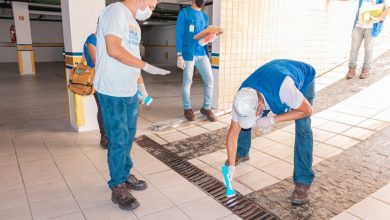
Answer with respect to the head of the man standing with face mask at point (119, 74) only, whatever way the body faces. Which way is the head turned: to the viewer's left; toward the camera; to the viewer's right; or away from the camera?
to the viewer's right

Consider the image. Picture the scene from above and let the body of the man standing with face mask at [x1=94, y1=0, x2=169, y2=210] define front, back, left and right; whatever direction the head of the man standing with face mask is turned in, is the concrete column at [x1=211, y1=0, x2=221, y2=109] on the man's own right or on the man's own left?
on the man's own left

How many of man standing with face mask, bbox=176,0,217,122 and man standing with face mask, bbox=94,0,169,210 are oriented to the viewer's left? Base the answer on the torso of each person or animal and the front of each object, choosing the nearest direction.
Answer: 0

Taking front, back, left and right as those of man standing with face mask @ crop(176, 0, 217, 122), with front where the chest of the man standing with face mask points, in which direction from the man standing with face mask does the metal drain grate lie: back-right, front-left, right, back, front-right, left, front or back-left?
front-right

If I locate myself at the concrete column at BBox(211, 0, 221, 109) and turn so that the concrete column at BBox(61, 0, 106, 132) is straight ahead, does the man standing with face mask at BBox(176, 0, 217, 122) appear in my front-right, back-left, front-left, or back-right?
front-left

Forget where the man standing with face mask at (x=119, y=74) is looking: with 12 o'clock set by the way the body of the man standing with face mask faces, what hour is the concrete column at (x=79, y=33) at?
The concrete column is roughly at 7 o'clock from the man standing with face mask.

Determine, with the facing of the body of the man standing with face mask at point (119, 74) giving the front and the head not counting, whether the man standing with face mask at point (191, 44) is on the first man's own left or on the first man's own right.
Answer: on the first man's own left

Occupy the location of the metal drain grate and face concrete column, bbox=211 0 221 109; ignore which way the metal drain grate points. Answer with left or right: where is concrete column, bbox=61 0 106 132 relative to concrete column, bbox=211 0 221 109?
left

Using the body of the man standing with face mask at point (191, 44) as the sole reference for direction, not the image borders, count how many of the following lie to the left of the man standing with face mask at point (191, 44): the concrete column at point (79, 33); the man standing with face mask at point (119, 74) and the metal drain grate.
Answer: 0

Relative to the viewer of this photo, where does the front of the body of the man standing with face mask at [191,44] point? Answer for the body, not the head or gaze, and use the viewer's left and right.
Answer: facing the viewer and to the right of the viewer

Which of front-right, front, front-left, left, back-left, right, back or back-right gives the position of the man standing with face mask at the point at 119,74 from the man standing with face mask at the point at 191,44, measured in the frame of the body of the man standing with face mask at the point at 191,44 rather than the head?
front-right
